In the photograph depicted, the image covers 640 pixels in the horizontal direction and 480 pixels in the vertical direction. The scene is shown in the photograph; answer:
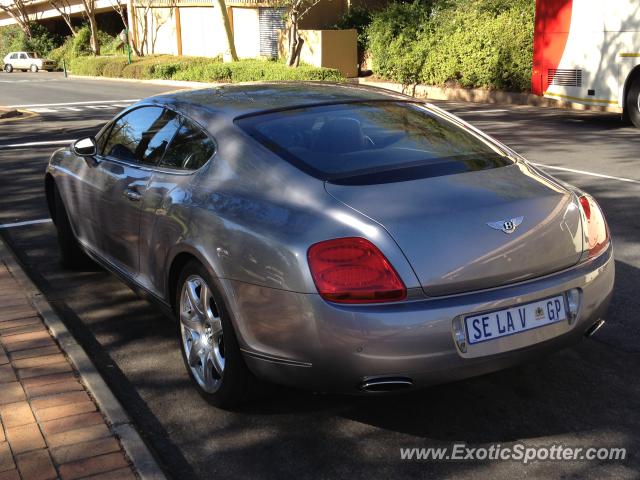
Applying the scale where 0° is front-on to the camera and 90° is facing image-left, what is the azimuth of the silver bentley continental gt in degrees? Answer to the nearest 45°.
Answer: approximately 135°

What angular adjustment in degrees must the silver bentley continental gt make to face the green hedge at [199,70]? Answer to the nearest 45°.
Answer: approximately 45° to its right

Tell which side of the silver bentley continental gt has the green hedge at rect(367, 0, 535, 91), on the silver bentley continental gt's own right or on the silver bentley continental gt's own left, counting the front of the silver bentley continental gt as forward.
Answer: on the silver bentley continental gt's own right

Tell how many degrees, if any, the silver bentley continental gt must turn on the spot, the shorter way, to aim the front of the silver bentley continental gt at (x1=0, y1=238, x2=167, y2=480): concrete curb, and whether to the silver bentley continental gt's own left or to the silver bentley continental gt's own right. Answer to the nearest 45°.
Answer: approximately 45° to the silver bentley continental gt's own left

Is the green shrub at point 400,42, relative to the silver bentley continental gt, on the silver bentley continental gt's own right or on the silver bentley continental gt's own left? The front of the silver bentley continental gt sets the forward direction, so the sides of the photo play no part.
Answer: on the silver bentley continental gt's own right

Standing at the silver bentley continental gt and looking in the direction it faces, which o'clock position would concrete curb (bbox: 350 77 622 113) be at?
The concrete curb is roughly at 2 o'clock from the silver bentley continental gt.

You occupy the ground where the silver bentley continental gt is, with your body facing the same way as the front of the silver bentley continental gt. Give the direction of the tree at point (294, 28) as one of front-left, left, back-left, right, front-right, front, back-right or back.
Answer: front-right
